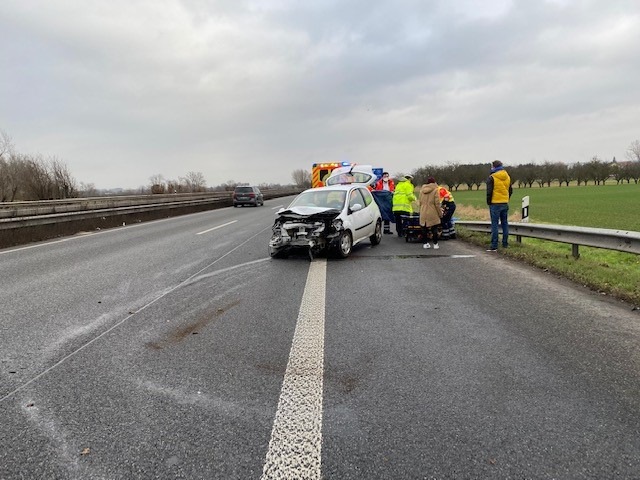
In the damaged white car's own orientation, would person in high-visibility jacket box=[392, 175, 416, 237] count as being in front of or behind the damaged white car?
behind

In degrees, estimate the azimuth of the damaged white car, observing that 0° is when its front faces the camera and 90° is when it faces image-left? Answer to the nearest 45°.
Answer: approximately 45°

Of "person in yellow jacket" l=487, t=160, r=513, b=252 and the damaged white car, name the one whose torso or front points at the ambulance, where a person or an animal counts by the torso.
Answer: the person in yellow jacket

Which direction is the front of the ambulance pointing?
away from the camera

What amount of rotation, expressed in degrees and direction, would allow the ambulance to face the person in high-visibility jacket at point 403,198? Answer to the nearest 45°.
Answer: approximately 180°

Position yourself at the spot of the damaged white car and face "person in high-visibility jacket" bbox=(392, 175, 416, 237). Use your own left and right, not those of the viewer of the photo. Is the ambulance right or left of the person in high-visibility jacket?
left

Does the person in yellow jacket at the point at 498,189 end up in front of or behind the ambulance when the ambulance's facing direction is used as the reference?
behind

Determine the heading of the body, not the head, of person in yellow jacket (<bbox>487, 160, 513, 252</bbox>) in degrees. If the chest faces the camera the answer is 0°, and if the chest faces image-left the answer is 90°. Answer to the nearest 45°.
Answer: approximately 135°

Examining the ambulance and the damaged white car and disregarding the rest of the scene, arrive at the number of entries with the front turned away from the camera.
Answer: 1

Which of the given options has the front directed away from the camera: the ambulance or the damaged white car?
the ambulance

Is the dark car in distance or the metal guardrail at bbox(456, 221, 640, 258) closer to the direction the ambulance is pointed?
the dark car in distance

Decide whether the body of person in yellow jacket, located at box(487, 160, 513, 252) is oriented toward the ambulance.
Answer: yes

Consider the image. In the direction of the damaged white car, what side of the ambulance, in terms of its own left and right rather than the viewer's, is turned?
back

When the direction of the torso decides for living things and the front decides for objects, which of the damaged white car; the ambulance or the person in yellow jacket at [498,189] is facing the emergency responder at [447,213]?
the person in yellow jacket

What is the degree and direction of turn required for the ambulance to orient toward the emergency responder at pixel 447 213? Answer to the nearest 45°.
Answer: approximately 180°
